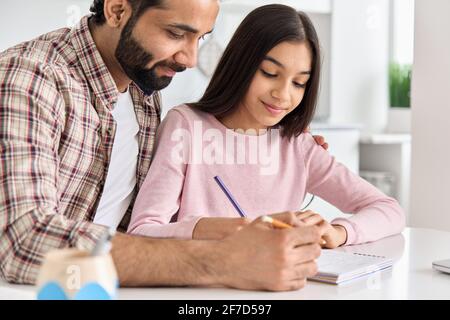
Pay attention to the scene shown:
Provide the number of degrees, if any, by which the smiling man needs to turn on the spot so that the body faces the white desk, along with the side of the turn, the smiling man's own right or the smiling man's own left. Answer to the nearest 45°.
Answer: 0° — they already face it

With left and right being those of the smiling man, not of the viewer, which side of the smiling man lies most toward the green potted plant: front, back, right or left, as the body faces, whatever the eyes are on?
left

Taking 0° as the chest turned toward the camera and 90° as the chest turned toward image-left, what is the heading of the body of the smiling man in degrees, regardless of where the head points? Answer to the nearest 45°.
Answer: approximately 315°

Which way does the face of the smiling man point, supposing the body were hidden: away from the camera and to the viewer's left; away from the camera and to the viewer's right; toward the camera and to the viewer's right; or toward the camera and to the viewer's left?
toward the camera and to the viewer's right
